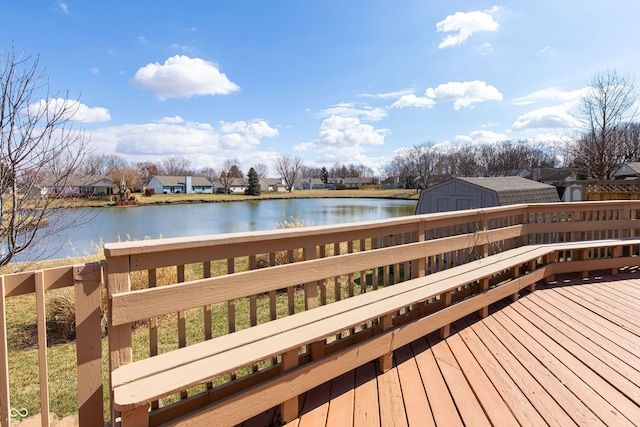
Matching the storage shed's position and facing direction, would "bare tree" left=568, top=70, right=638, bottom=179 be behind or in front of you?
behind

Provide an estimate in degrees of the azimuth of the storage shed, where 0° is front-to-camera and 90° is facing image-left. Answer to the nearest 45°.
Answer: approximately 45°

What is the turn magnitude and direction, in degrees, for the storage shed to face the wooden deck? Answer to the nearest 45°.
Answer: approximately 45° to its left

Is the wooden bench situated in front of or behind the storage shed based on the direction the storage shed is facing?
in front

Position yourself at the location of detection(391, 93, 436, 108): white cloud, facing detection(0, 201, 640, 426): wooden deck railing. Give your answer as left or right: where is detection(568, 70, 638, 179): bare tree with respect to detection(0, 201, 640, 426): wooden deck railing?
left

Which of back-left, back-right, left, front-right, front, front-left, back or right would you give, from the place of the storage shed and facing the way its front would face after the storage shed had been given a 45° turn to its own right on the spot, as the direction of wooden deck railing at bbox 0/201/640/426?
left

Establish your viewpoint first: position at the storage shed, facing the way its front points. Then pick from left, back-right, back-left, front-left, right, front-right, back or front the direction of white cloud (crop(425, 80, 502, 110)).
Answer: back-right

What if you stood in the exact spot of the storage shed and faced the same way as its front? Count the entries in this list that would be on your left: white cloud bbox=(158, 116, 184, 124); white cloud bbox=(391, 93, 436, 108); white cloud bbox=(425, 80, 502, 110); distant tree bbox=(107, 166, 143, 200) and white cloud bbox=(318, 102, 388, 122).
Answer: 0

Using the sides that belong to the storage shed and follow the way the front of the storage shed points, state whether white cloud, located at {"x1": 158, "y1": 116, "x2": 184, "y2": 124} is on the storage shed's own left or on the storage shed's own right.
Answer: on the storage shed's own right

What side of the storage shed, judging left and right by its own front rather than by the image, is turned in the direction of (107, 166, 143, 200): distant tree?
right
